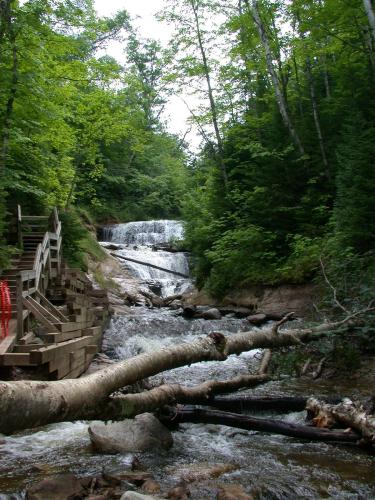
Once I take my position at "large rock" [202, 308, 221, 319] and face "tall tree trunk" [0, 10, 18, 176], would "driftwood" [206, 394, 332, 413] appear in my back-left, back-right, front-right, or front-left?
front-left

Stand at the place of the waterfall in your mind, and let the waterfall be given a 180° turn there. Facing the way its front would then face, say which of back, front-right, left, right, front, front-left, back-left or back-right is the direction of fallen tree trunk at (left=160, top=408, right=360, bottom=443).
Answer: back

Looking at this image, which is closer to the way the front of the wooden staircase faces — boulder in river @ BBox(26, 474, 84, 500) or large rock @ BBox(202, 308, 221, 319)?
the boulder in river

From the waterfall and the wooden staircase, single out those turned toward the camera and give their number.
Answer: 2

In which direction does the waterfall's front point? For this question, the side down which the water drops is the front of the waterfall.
toward the camera

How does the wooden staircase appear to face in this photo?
toward the camera

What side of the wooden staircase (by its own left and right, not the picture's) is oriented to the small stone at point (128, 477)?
front

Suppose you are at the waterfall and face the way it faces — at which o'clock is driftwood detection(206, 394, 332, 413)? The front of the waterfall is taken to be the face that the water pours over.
The driftwood is roughly at 12 o'clock from the waterfall.

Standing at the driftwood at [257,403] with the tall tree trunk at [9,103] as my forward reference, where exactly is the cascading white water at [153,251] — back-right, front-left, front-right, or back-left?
front-right

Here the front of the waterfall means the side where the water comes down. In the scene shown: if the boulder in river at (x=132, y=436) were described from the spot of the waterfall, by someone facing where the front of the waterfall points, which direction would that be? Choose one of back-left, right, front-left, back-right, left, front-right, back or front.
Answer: front

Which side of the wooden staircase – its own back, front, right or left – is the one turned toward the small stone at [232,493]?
front

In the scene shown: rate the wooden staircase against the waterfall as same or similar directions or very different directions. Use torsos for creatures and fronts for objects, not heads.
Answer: same or similar directions

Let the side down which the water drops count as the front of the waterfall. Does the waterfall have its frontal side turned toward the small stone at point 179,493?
yes

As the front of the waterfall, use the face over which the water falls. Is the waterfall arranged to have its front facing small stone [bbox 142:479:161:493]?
yes
